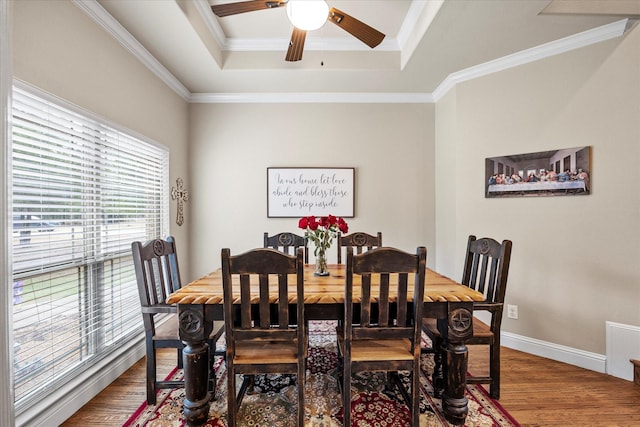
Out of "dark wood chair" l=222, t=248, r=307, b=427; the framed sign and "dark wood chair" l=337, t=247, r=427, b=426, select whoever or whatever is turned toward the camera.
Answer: the framed sign

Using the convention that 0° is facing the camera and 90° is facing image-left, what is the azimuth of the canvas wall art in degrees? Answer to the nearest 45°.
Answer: approximately 45°

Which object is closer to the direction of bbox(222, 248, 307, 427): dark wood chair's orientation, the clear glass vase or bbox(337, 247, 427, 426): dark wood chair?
the clear glass vase

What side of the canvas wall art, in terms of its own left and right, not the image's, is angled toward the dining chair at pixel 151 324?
front

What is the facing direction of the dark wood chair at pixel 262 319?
away from the camera

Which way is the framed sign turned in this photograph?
toward the camera

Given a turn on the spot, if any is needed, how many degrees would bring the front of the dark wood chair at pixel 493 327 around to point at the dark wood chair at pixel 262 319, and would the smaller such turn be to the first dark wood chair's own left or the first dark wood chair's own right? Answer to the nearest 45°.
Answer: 0° — it already faces it

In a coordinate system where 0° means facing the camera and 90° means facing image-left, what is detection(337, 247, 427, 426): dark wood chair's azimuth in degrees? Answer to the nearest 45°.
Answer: approximately 180°

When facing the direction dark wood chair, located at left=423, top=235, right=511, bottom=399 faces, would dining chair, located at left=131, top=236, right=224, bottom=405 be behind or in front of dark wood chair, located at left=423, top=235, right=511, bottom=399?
in front

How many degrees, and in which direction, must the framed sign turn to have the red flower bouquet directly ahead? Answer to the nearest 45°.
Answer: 0° — it already faces it

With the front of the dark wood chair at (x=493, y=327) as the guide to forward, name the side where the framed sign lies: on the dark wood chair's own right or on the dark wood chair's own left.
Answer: on the dark wood chair's own right

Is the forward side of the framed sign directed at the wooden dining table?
yes

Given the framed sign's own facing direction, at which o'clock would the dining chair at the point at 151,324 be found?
The dining chair is roughly at 1 o'clock from the framed sign.

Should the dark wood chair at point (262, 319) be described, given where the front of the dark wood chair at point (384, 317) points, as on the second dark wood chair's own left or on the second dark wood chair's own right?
on the second dark wood chair's own left

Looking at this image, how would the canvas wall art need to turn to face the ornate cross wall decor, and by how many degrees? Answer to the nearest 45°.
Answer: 0° — it already faces it

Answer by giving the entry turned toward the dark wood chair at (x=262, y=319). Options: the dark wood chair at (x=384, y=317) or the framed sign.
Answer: the framed sign

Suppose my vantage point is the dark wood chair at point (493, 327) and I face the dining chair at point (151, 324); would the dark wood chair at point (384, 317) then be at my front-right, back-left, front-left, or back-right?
front-left

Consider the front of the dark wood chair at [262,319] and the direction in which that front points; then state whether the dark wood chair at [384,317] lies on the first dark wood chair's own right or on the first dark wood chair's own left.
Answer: on the first dark wood chair's own right

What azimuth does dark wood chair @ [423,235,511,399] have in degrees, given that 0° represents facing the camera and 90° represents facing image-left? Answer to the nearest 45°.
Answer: approximately 45°

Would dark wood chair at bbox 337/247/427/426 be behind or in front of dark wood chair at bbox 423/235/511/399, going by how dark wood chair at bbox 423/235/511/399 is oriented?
in front

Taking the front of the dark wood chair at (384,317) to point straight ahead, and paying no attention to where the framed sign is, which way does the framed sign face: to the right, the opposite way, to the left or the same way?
the opposite way
